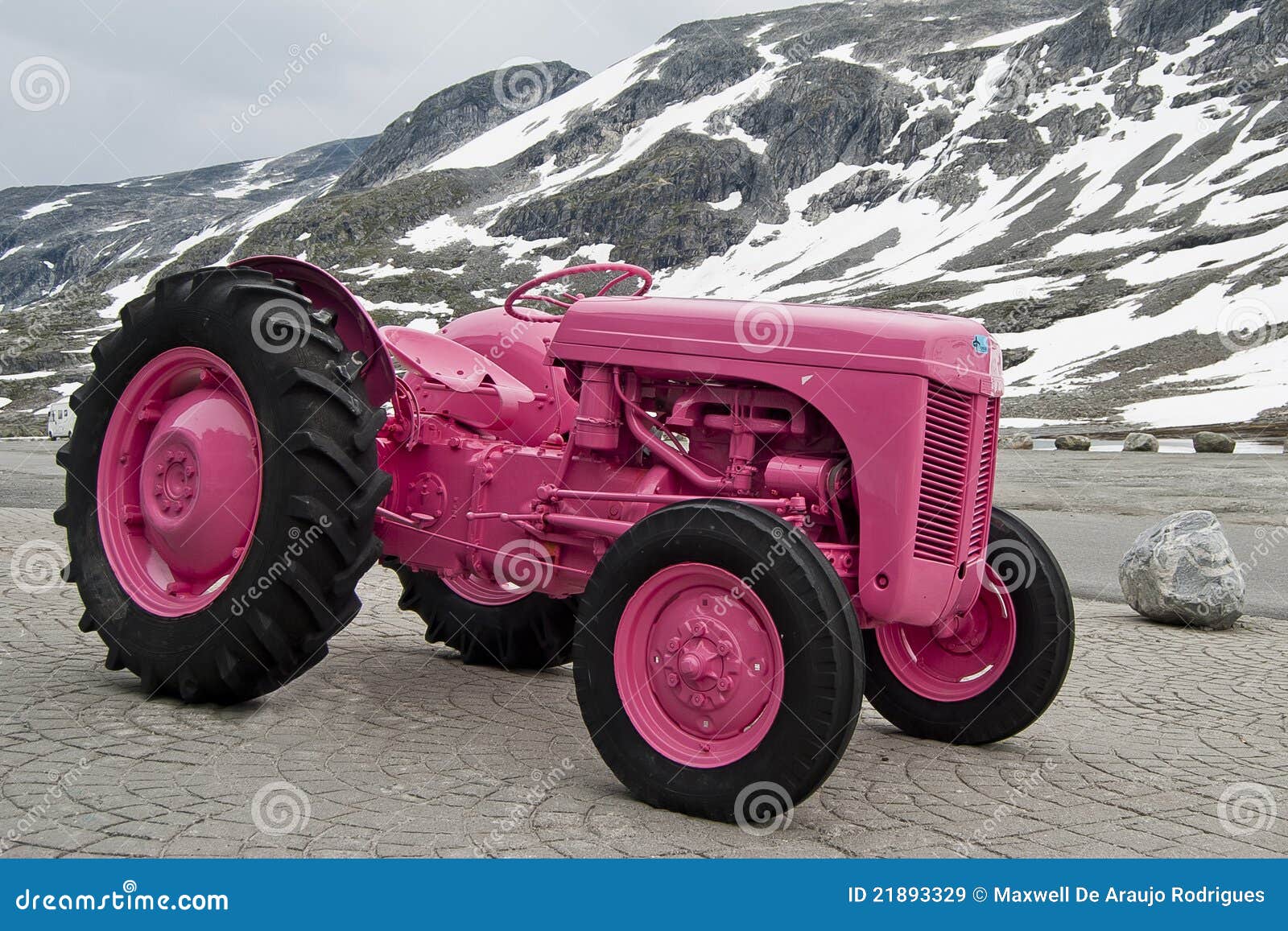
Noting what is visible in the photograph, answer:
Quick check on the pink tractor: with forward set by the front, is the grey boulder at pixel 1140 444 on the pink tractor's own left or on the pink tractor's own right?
on the pink tractor's own left

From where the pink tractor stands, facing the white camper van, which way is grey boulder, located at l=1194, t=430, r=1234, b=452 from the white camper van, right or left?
right

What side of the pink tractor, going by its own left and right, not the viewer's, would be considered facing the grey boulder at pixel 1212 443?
left

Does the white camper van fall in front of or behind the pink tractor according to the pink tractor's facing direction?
behind

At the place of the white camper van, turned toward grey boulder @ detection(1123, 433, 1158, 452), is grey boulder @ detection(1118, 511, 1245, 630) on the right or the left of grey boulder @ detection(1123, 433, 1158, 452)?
right

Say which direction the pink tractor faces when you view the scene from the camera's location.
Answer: facing the viewer and to the right of the viewer

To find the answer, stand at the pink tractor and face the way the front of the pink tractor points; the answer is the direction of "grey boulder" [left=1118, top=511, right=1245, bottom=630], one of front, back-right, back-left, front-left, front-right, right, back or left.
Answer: left
